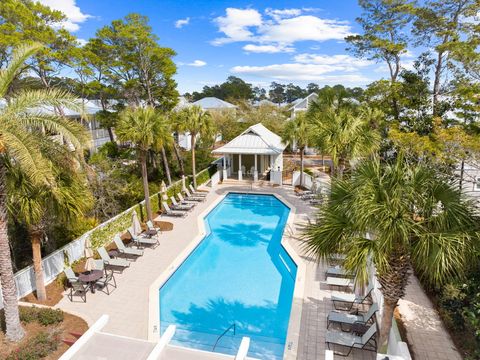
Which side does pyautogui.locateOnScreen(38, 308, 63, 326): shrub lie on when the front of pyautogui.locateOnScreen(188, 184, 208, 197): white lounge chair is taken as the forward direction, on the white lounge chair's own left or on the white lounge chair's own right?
on the white lounge chair's own right

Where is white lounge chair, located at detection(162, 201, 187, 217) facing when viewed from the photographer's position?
facing to the right of the viewer

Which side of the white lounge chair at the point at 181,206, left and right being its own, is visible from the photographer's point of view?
right

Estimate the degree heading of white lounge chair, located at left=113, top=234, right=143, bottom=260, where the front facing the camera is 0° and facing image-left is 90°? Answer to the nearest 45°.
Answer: approximately 315°

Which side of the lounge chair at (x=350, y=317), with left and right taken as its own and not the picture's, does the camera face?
left

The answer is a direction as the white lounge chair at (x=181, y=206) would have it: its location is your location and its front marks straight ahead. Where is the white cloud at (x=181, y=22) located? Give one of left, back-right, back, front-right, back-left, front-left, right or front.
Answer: left

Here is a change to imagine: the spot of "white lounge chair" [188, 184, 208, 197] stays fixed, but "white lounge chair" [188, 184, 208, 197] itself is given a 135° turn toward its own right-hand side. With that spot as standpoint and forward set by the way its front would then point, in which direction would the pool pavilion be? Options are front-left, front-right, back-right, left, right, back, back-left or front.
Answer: back

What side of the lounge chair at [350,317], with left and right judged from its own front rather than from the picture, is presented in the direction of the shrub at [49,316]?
front

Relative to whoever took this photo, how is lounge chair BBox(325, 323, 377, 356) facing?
facing to the left of the viewer

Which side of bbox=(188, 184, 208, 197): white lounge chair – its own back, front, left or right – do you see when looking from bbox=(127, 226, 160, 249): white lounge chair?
right

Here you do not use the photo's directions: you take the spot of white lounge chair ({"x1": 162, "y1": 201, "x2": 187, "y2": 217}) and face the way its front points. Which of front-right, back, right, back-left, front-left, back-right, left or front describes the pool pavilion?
front-left

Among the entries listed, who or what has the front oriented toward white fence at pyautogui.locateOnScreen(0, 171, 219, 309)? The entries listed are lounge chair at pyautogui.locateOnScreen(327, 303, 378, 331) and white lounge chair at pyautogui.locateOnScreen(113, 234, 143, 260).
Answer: the lounge chair

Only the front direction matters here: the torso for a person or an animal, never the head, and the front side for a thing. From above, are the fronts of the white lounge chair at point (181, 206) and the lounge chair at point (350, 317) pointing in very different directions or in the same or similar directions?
very different directions

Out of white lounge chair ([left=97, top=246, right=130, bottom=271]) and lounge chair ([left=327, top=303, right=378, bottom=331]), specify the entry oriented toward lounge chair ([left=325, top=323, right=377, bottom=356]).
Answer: the white lounge chair

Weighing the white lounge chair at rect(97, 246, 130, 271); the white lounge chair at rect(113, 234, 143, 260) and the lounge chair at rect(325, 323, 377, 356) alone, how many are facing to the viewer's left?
1

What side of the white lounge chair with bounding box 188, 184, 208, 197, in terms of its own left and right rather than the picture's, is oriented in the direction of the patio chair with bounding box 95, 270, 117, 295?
right

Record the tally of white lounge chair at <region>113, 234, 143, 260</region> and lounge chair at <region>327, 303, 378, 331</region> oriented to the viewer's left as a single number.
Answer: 1
